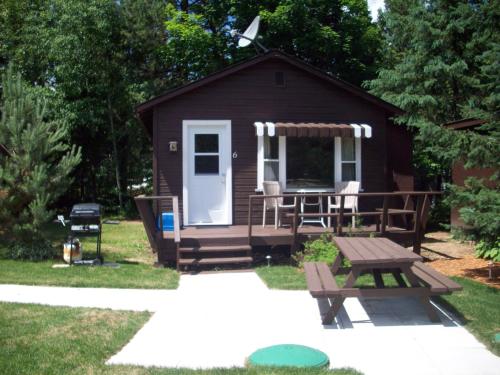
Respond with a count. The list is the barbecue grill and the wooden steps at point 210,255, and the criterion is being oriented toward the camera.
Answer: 2

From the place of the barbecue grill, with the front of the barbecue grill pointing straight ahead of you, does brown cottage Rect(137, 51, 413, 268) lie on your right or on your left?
on your left

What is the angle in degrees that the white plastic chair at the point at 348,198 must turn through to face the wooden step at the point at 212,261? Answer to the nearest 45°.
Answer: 0° — it already faces it

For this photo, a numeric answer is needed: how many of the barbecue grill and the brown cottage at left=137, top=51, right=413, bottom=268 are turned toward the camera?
2

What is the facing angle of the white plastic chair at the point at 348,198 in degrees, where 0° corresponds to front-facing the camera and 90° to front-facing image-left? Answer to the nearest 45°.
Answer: approximately 45°

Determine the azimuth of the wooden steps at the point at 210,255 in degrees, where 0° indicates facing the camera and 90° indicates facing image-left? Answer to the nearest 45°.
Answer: approximately 0°

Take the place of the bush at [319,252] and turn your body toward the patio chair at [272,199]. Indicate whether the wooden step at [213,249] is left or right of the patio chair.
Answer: left

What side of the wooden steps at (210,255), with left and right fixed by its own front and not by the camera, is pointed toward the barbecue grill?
right

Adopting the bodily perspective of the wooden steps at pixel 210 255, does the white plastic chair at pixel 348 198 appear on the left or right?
on its left

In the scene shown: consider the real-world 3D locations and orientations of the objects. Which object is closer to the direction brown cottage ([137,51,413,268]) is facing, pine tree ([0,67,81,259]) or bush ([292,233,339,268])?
the bush
